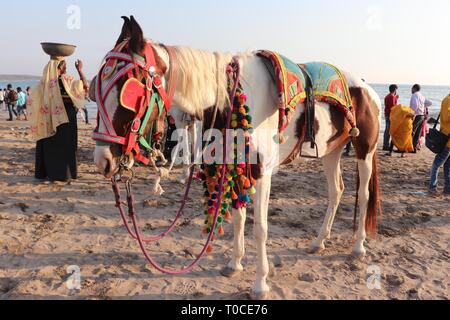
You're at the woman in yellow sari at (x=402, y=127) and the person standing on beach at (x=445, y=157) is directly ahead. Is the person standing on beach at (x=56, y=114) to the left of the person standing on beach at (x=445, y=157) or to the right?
right

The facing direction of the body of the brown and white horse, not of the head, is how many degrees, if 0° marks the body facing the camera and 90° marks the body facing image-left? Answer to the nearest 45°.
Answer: approximately 45°

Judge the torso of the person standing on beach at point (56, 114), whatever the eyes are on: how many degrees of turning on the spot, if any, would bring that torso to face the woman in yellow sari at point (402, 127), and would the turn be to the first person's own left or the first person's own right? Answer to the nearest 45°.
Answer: approximately 45° to the first person's own left

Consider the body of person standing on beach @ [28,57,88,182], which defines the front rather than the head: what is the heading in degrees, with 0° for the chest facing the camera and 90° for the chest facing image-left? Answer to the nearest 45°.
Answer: approximately 315°
